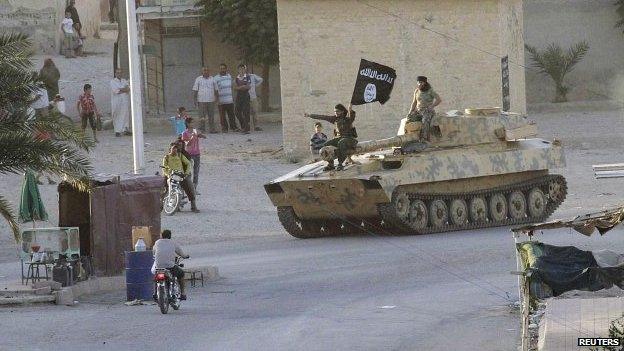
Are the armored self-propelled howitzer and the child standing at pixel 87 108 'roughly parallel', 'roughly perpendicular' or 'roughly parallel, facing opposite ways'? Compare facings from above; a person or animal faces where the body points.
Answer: roughly perpendicular

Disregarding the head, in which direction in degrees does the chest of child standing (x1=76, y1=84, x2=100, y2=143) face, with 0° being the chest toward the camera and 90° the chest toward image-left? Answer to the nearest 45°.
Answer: approximately 315°

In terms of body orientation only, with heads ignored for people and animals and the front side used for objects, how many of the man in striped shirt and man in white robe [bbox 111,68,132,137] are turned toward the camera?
2

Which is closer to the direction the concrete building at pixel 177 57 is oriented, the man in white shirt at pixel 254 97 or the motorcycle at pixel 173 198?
the motorcycle

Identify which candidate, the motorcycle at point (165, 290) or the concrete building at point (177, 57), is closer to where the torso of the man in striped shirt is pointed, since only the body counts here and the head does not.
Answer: the motorcycle

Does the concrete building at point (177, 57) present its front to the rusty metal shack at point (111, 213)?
yes

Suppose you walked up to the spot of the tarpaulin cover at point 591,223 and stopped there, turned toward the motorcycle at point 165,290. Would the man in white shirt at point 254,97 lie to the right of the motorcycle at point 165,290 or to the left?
right
